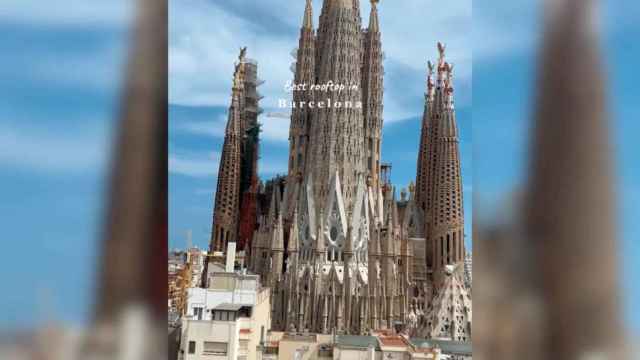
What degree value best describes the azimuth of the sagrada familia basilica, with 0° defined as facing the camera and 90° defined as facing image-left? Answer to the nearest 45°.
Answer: approximately 180°
